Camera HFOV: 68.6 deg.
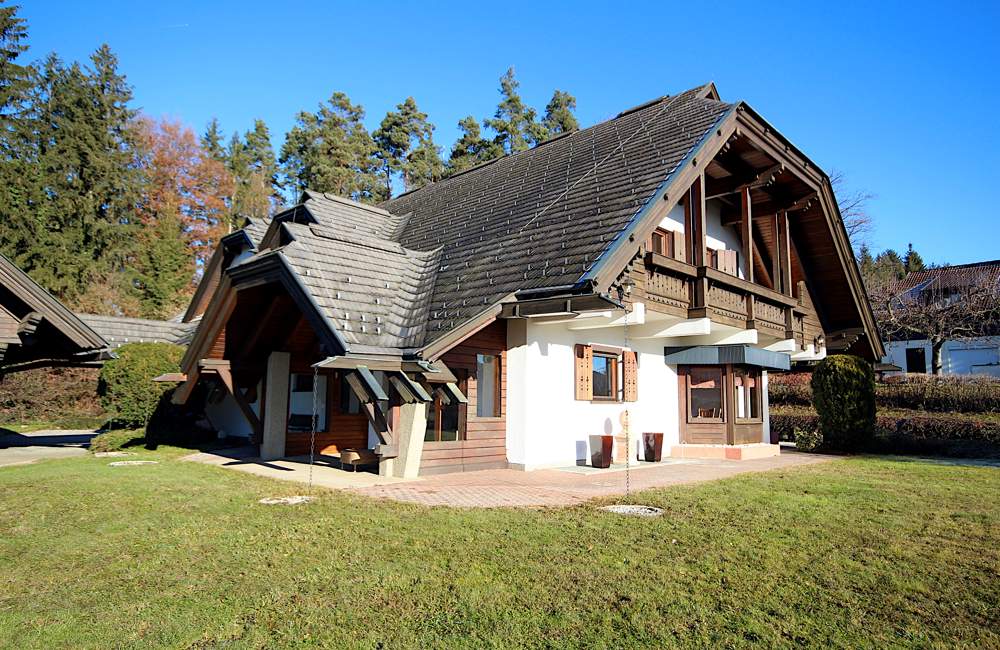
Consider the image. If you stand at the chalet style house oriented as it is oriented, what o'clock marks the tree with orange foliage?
The tree with orange foliage is roughly at 6 o'clock from the chalet style house.

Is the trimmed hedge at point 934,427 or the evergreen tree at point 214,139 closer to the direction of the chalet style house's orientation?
the trimmed hedge

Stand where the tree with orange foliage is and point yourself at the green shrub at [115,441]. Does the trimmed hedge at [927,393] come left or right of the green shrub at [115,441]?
left

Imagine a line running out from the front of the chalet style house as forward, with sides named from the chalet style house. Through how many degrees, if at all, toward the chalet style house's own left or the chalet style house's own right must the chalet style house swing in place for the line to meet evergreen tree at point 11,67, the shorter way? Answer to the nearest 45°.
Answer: approximately 90° to the chalet style house's own right

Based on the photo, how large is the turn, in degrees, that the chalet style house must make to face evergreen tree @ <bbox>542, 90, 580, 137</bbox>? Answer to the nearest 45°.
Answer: approximately 135° to its left

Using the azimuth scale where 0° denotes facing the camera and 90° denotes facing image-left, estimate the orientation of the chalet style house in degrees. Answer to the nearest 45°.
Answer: approximately 315°

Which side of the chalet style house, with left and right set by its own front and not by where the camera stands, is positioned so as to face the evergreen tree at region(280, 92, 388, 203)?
back

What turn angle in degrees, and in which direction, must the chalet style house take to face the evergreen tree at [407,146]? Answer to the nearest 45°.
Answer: approximately 135° to its left

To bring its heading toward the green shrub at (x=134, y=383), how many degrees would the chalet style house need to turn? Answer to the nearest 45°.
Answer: approximately 135° to its right

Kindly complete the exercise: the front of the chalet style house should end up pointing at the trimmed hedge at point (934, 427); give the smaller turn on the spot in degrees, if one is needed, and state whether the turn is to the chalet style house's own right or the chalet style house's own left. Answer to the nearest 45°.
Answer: approximately 90° to the chalet style house's own left

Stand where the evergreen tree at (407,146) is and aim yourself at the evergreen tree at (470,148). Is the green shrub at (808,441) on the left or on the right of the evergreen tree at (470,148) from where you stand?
right
